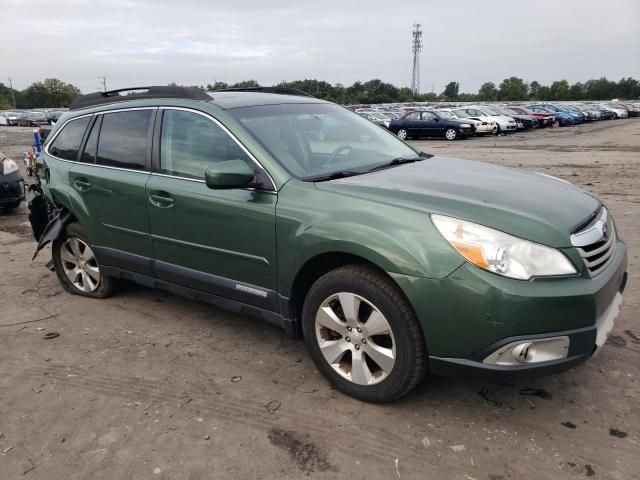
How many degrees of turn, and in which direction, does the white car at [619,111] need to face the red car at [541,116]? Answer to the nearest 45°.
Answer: approximately 45° to its right

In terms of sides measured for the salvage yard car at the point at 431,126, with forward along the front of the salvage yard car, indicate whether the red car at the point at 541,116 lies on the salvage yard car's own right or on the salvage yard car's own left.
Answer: on the salvage yard car's own left

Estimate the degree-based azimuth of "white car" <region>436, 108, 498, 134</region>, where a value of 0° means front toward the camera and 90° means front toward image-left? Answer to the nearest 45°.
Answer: approximately 315°

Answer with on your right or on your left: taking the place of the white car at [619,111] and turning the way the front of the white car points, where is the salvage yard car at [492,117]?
on your right

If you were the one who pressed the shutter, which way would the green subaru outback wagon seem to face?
facing the viewer and to the right of the viewer
